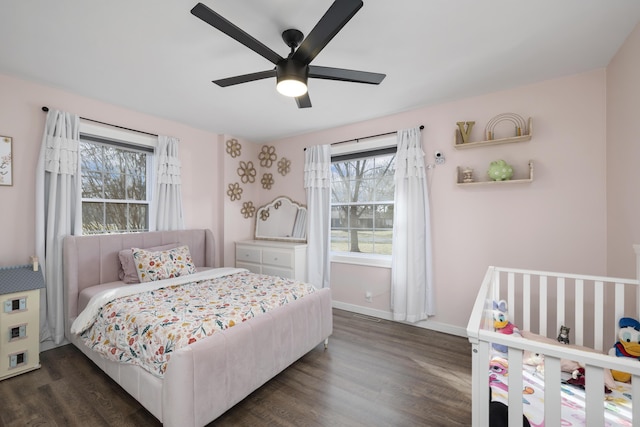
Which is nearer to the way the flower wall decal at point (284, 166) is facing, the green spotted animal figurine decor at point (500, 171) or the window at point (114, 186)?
the window

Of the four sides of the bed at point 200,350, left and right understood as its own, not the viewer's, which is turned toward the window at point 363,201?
left

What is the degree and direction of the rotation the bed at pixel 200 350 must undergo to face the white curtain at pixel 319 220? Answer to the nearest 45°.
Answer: approximately 90° to its left

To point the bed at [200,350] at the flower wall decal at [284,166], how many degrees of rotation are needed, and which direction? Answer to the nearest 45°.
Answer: approximately 90° to its left

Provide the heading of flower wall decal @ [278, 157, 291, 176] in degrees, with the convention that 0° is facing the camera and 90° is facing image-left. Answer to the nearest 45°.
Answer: approximately 45°

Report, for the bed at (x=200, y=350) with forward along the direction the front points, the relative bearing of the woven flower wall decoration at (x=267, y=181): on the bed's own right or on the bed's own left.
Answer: on the bed's own left
